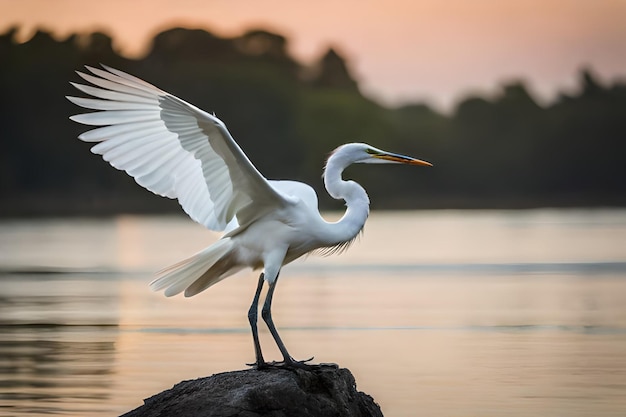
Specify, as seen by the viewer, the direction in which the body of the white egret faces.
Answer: to the viewer's right
